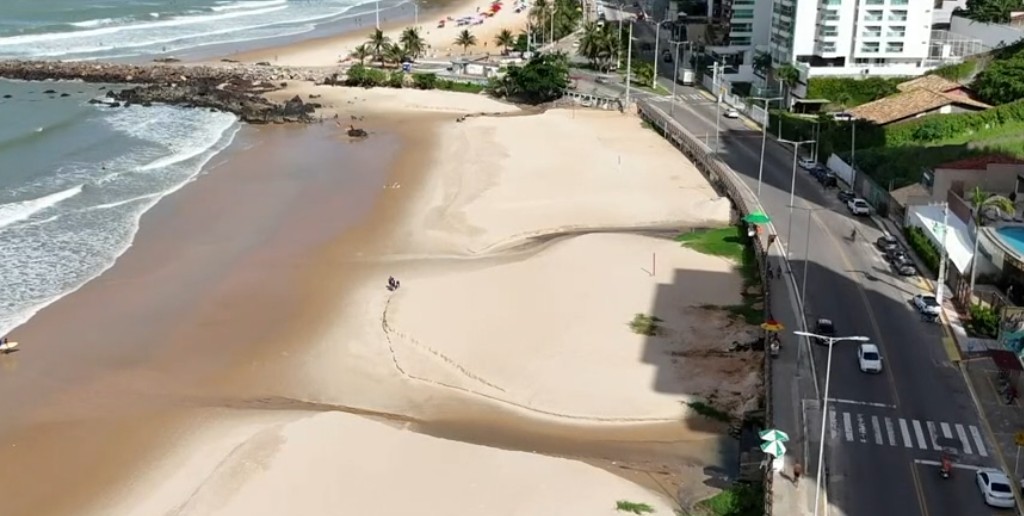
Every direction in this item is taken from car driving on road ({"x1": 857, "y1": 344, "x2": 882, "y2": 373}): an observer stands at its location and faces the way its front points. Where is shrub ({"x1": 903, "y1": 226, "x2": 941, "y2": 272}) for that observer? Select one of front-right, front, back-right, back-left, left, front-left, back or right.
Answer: back

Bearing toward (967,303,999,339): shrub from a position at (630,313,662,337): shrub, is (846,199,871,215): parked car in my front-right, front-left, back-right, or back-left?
front-left

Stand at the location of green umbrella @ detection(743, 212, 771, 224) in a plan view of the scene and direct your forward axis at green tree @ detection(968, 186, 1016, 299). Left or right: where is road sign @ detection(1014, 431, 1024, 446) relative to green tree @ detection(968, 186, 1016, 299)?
right

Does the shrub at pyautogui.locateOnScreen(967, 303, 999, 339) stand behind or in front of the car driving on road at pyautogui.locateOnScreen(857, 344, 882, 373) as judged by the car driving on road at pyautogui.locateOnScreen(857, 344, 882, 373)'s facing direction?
behind

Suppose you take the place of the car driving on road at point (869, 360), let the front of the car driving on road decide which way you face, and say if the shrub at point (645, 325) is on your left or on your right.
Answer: on your right

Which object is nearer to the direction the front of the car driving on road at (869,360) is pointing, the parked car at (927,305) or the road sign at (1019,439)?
the road sign

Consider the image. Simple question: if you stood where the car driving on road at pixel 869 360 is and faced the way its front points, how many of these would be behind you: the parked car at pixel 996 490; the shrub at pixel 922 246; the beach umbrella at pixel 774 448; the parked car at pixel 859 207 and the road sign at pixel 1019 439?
2

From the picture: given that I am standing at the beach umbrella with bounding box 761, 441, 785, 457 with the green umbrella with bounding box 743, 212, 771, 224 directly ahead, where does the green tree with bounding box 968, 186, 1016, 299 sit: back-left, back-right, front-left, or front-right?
front-right
